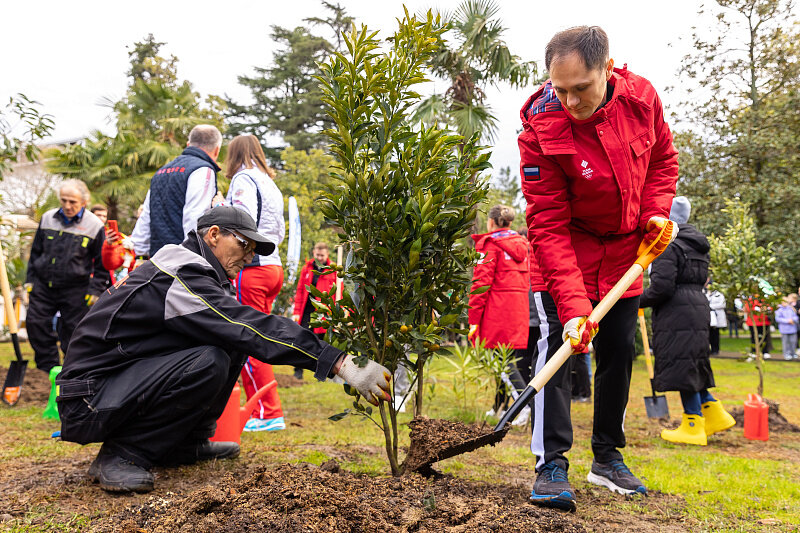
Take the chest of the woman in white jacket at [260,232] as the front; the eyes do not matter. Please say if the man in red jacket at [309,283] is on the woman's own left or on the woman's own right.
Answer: on the woman's own right

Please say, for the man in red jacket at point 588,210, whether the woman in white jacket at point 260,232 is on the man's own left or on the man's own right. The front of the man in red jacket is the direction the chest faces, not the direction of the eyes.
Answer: on the man's own right

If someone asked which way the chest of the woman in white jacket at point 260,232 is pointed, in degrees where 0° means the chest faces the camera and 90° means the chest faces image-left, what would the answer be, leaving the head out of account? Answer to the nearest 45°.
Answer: approximately 135°

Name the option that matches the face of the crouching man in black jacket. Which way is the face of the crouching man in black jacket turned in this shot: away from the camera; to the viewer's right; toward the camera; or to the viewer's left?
to the viewer's right

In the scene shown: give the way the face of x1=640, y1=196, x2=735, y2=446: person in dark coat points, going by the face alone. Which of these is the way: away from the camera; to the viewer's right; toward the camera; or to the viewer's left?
away from the camera

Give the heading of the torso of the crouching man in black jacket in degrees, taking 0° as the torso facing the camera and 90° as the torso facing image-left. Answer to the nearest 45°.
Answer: approximately 270°

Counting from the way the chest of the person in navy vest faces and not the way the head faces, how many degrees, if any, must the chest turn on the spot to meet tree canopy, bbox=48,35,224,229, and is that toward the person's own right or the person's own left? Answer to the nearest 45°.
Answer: approximately 45° to the person's own left

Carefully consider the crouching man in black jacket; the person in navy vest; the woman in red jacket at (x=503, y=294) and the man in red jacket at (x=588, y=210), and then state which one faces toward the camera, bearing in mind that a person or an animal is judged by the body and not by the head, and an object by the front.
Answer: the man in red jacket

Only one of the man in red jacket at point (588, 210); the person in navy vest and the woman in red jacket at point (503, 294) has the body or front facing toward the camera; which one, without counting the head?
the man in red jacket

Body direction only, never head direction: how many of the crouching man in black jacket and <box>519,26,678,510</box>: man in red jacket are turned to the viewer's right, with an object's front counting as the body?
1

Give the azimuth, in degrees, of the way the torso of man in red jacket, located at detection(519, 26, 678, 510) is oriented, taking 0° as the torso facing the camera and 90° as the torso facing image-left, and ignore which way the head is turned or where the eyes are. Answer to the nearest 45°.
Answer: approximately 0°

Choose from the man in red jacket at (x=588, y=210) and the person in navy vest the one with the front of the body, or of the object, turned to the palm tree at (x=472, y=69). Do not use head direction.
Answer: the person in navy vest

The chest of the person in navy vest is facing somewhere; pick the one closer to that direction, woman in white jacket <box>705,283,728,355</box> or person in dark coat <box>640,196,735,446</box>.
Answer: the woman in white jacket
